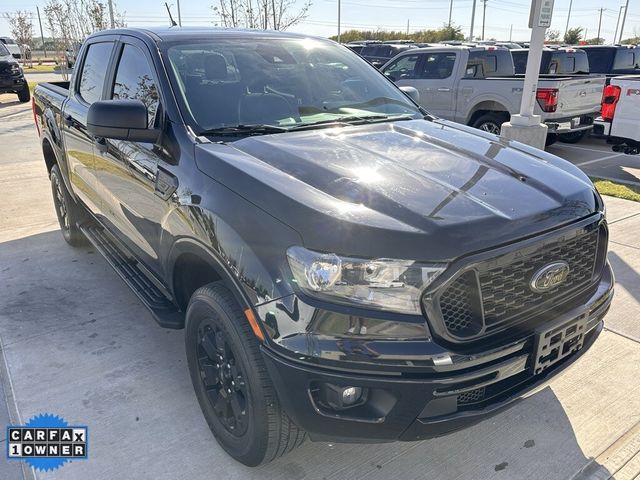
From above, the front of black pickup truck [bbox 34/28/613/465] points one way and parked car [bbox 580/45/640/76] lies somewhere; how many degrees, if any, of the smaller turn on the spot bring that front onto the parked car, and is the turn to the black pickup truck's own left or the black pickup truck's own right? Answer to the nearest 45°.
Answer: approximately 90° to the black pickup truck's own left

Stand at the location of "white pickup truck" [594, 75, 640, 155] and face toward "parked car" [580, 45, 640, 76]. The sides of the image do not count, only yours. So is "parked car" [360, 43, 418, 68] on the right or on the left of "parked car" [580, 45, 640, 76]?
left

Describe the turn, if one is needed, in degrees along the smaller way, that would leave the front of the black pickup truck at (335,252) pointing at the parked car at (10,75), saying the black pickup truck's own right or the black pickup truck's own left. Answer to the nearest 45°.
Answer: approximately 180°

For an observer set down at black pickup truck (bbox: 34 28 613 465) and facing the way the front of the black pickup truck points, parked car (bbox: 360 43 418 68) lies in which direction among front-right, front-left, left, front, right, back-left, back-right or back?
back-left

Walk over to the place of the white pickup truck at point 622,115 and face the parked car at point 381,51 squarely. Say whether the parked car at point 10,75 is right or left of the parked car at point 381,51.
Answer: left

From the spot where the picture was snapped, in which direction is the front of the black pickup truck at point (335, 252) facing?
facing the viewer and to the right of the viewer
